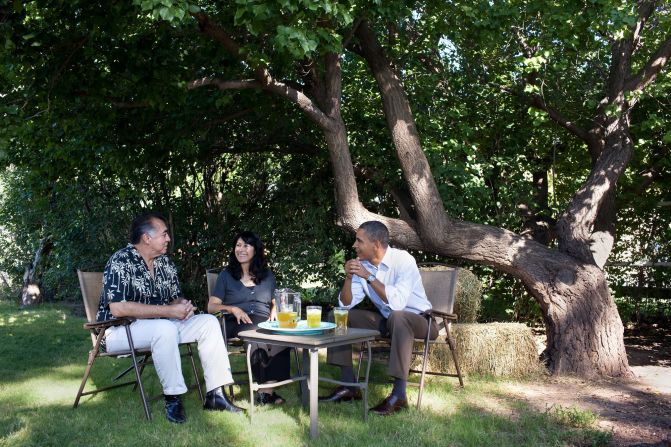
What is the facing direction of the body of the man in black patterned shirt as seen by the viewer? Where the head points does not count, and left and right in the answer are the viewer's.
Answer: facing the viewer and to the right of the viewer

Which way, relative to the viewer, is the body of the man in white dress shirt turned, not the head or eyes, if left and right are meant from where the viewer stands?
facing the viewer and to the left of the viewer

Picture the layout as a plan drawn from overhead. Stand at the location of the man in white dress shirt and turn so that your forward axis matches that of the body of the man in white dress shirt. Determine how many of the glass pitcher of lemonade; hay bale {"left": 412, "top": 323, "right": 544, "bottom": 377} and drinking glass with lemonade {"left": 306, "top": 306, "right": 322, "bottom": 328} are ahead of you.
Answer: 2

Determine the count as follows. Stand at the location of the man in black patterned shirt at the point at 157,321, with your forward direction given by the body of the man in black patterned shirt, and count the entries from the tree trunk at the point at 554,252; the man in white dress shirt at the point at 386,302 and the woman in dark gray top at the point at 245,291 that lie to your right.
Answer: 0

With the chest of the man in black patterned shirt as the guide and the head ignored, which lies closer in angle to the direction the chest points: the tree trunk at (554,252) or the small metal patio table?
the small metal patio table

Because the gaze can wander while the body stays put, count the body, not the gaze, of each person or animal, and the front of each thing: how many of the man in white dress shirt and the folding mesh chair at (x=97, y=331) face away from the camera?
0

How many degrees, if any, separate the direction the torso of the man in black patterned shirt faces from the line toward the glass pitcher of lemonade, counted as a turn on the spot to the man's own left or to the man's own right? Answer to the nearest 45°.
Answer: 0° — they already face it

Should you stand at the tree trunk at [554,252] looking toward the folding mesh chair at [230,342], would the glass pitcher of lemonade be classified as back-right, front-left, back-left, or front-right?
front-left

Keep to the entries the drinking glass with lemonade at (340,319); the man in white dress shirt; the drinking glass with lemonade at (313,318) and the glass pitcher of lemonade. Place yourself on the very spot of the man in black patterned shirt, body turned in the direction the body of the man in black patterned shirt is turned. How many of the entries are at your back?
0

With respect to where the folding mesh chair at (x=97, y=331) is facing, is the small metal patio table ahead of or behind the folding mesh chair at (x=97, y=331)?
ahead

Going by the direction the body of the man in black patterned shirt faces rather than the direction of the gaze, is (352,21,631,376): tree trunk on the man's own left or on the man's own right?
on the man's own left

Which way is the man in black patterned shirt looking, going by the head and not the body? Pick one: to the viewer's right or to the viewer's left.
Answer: to the viewer's right

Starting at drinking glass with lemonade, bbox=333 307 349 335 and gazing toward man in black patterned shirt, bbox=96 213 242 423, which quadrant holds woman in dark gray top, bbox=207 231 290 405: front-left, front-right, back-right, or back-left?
front-right

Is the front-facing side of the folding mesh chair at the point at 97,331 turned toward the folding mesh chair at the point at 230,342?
no

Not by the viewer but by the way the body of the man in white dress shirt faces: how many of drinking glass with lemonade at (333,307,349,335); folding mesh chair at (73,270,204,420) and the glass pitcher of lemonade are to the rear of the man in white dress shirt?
0

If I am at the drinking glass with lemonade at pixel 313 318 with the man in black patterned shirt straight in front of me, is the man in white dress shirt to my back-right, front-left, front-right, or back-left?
back-right

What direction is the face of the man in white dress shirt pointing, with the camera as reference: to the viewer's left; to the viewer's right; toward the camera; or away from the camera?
to the viewer's left
